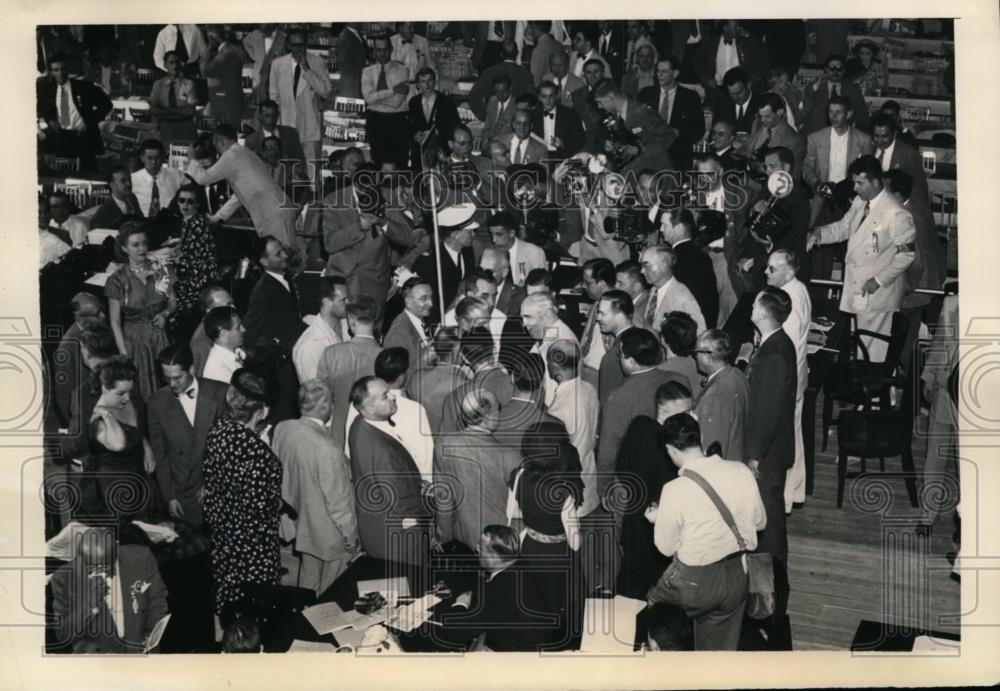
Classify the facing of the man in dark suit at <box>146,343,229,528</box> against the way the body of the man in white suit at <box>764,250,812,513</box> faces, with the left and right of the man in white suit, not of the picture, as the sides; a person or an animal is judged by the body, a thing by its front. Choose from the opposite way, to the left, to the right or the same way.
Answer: to the left

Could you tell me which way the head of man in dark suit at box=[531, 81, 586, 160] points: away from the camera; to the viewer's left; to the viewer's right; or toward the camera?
toward the camera

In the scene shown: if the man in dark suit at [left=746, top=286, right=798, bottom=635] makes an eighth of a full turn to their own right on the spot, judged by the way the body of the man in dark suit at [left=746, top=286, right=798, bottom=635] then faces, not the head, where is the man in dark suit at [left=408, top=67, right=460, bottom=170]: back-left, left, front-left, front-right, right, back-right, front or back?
front-left

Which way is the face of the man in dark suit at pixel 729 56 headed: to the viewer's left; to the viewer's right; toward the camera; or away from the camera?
toward the camera

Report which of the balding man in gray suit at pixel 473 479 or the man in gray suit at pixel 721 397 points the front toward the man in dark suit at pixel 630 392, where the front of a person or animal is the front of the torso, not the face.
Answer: the man in gray suit at pixel 721 397

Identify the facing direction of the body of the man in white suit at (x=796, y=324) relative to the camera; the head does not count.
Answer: to the viewer's left

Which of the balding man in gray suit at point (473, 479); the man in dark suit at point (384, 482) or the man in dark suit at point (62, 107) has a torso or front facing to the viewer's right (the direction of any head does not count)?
the man in dark suit at point (384, 482)

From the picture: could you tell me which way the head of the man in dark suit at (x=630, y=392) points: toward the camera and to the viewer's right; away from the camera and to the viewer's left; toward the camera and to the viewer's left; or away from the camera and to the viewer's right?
away from the camera and to the viewer's left

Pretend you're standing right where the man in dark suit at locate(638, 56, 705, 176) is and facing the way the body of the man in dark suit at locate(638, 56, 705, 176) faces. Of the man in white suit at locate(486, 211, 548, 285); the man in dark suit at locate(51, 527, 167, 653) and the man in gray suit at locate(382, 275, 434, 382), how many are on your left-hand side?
0

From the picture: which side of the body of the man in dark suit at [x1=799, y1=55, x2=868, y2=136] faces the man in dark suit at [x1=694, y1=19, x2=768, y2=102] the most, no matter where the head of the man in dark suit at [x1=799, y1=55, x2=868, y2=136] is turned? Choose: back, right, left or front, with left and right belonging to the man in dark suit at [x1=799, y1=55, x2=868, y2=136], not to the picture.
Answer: right

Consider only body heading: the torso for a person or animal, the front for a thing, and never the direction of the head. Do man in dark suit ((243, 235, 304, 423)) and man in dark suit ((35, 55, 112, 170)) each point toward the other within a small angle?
no

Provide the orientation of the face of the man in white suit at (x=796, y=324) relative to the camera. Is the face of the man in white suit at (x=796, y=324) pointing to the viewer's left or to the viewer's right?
to the viewer's left

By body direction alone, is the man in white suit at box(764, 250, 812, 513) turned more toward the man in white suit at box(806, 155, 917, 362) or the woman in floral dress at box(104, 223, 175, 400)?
the woman in floral dress

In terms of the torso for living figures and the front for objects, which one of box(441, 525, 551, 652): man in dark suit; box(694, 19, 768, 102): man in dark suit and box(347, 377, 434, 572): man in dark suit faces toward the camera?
box(694, 19, 768, 102): man in dark suit

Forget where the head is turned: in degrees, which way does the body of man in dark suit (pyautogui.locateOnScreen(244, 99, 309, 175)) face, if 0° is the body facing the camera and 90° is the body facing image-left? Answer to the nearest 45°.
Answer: approximately 0°

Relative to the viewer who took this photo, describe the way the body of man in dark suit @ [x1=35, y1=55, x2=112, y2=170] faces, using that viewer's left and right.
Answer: facing the viewer

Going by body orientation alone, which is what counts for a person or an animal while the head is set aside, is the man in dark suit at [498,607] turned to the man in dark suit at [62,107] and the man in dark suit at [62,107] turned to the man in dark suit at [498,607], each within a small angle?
no
